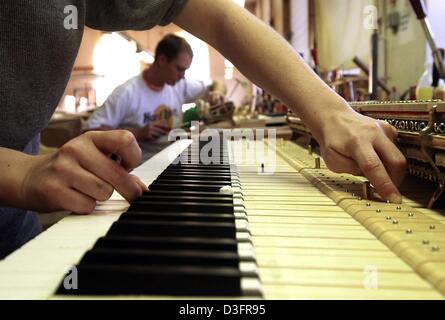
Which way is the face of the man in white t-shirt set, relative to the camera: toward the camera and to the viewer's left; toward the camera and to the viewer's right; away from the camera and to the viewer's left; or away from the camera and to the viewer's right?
toward the camera and to the viewer's right

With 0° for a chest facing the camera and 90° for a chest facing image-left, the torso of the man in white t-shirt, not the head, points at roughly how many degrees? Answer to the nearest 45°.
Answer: approximately 315°
